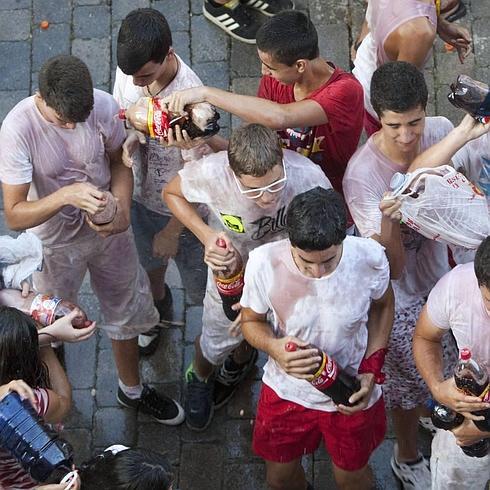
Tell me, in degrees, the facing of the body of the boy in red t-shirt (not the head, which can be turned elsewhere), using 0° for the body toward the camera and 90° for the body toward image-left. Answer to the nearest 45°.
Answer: approximately 45°

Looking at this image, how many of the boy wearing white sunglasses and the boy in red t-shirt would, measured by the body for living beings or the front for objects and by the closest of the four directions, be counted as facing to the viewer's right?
0

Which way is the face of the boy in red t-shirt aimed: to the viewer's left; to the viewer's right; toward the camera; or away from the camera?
to the viewer's left

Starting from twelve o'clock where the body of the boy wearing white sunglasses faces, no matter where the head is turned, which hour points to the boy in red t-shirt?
The boy in red t-shirt is roughly at 7 o'clock from the boy wearing white sunglasses.

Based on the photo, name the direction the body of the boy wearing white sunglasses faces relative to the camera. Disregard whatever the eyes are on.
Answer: toward the camera

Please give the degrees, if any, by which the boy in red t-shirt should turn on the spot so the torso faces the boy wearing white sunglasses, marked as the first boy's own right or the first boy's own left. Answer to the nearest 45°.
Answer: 0° — they already face them
